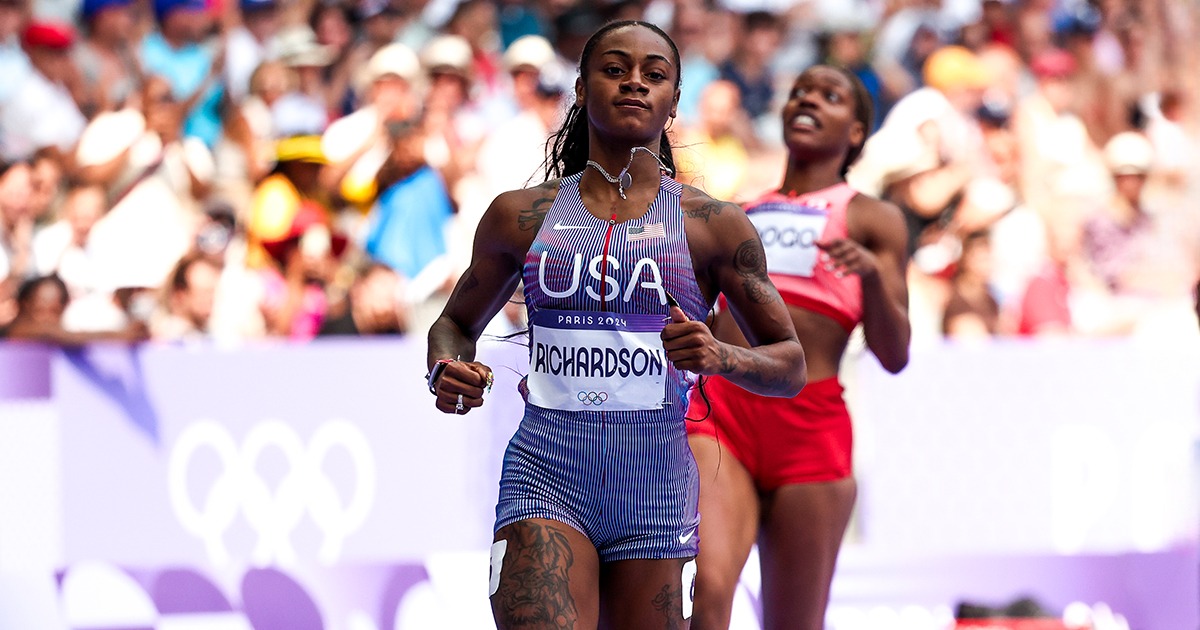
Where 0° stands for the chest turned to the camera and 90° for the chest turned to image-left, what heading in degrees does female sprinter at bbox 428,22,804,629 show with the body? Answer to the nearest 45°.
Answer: approximately 0°

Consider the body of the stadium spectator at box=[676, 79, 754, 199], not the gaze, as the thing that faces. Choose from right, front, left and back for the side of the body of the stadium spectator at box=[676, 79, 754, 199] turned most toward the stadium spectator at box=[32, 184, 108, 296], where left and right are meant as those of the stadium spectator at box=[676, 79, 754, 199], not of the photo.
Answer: right

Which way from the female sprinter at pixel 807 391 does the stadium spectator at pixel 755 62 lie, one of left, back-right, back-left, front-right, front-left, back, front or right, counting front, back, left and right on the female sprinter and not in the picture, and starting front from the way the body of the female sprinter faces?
back-right

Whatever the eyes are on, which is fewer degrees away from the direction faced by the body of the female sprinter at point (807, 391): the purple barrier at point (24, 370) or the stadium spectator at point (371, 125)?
the purple barrier

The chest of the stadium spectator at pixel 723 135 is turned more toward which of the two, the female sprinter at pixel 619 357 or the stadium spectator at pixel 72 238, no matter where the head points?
the female sprinter

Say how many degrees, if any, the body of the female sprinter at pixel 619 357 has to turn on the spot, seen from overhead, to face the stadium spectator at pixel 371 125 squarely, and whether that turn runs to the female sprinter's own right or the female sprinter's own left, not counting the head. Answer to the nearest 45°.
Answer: approximately 180°

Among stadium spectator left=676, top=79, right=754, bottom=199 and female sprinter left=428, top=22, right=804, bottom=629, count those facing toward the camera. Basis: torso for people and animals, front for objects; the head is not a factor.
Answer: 2

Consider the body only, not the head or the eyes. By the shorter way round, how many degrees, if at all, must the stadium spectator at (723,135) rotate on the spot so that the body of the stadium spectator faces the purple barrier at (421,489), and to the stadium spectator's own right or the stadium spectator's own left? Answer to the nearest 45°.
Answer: approximately 45° to the stadium spectator's own right

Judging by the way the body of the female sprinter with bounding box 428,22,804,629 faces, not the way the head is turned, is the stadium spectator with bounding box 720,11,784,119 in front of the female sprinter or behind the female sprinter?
behind

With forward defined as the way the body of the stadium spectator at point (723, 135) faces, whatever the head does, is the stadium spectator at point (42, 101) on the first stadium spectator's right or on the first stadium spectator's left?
on the first stadium spectator's right

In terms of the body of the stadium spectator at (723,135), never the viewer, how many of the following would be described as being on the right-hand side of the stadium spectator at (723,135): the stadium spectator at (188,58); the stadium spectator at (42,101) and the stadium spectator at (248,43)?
3
